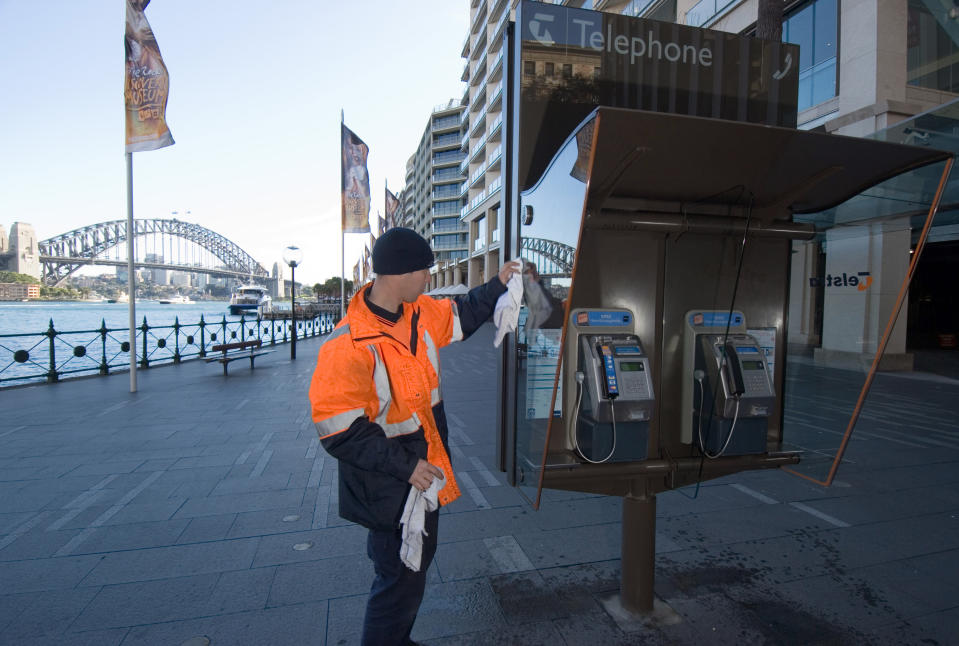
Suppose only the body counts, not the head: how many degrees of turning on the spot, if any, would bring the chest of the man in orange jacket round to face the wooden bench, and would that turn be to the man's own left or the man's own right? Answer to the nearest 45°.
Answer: approximately 135° to the man's own left

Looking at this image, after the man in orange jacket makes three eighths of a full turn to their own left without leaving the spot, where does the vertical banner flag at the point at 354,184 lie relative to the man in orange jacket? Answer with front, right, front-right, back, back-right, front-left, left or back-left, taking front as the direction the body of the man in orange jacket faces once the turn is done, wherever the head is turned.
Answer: front

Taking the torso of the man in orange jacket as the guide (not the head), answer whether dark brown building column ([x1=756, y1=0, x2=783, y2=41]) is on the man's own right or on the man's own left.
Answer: on the man's own left

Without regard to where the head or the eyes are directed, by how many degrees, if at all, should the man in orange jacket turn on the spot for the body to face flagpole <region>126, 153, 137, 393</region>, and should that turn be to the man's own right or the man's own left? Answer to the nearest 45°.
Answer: approximately 180°

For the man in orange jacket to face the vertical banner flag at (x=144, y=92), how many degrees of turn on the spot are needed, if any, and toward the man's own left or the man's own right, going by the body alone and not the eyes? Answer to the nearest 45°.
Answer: approximately 180°

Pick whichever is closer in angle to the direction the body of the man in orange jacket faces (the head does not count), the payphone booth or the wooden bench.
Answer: the payphone booth

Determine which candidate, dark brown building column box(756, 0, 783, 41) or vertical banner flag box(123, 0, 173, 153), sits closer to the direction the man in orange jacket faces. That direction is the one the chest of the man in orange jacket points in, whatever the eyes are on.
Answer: the dark brown building column
